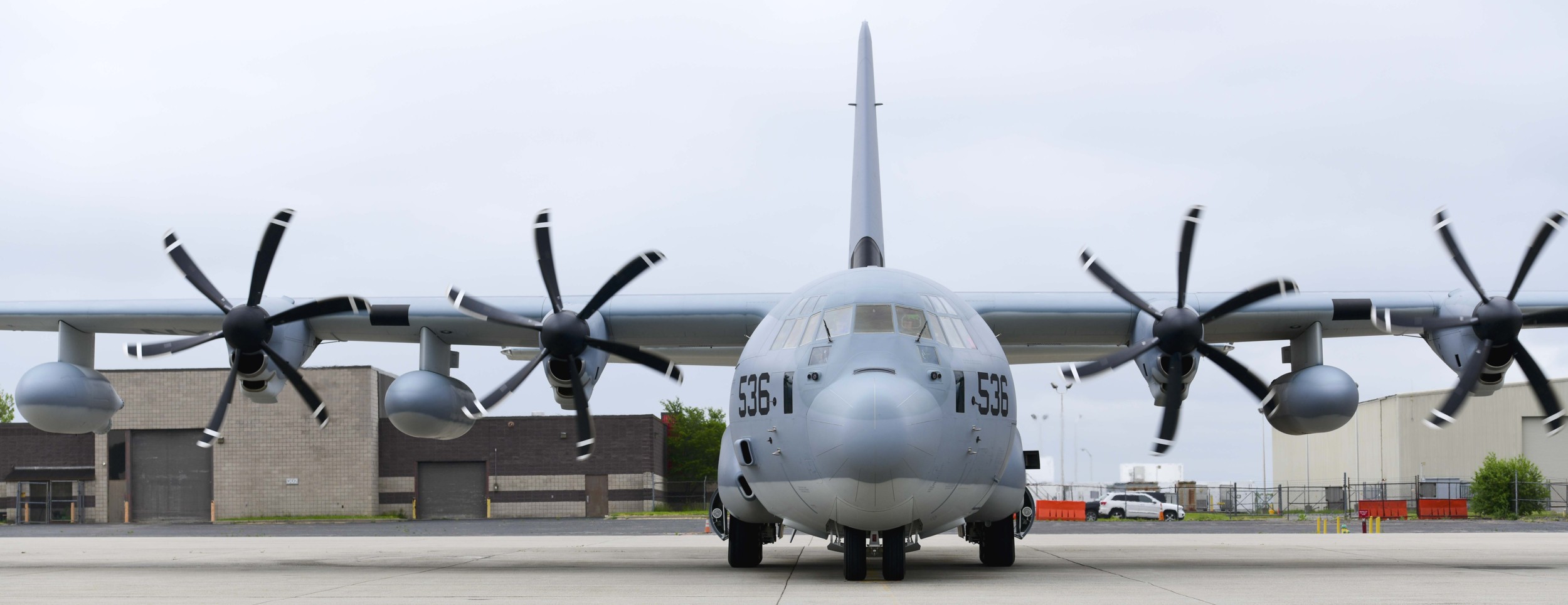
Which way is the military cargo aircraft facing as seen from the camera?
toward the camera
